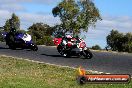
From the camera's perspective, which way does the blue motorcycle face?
to the viewer's right
